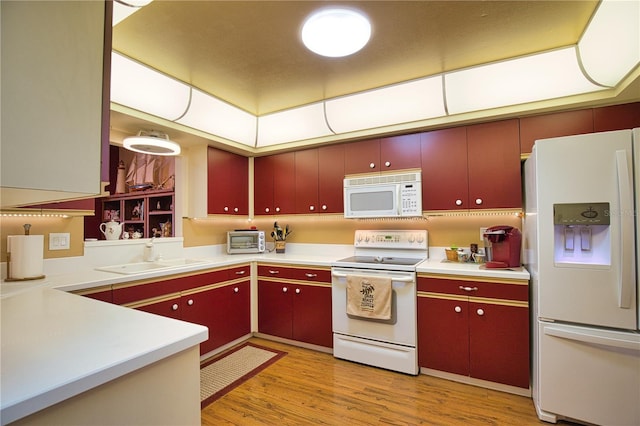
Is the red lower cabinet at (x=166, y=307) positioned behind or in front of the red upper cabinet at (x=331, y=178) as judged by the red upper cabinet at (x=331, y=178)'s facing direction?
in front

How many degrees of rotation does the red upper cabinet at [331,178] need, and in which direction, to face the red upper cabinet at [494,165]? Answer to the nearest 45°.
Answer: approximately 90° to its left

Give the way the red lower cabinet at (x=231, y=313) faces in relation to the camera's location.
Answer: facing the viewer and to the right of the viewer

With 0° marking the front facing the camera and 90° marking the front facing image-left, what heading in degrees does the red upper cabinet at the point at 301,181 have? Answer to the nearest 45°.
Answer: approximately 45°

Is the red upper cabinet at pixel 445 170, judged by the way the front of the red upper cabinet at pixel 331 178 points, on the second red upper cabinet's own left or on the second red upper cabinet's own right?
on the second red upper cabinet's own left
